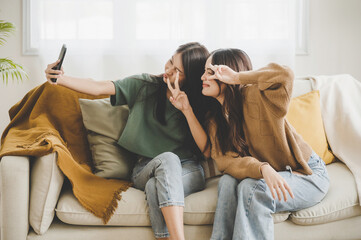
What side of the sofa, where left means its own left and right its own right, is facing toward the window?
back

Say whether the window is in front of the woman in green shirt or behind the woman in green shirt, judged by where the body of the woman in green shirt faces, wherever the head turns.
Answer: behind

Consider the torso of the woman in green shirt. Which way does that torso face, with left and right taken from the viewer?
facing the viewer and to the left of the viewer

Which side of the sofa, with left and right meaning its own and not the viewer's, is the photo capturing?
front

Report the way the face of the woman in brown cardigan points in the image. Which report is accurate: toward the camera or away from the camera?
toward the camera
